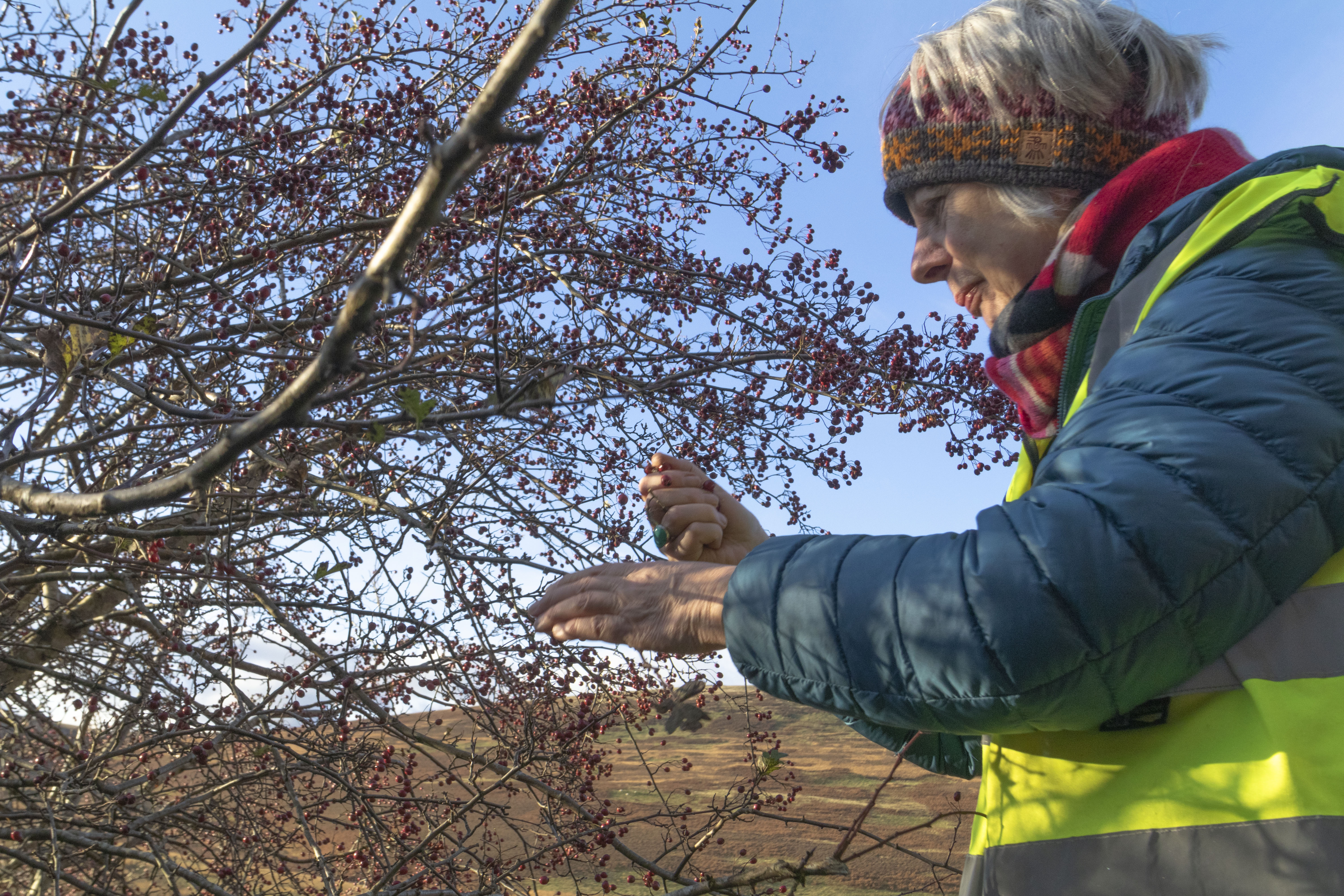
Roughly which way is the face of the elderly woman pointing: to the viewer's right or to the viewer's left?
to the viewer's left

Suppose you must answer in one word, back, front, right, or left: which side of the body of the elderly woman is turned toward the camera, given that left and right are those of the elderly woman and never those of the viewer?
left
